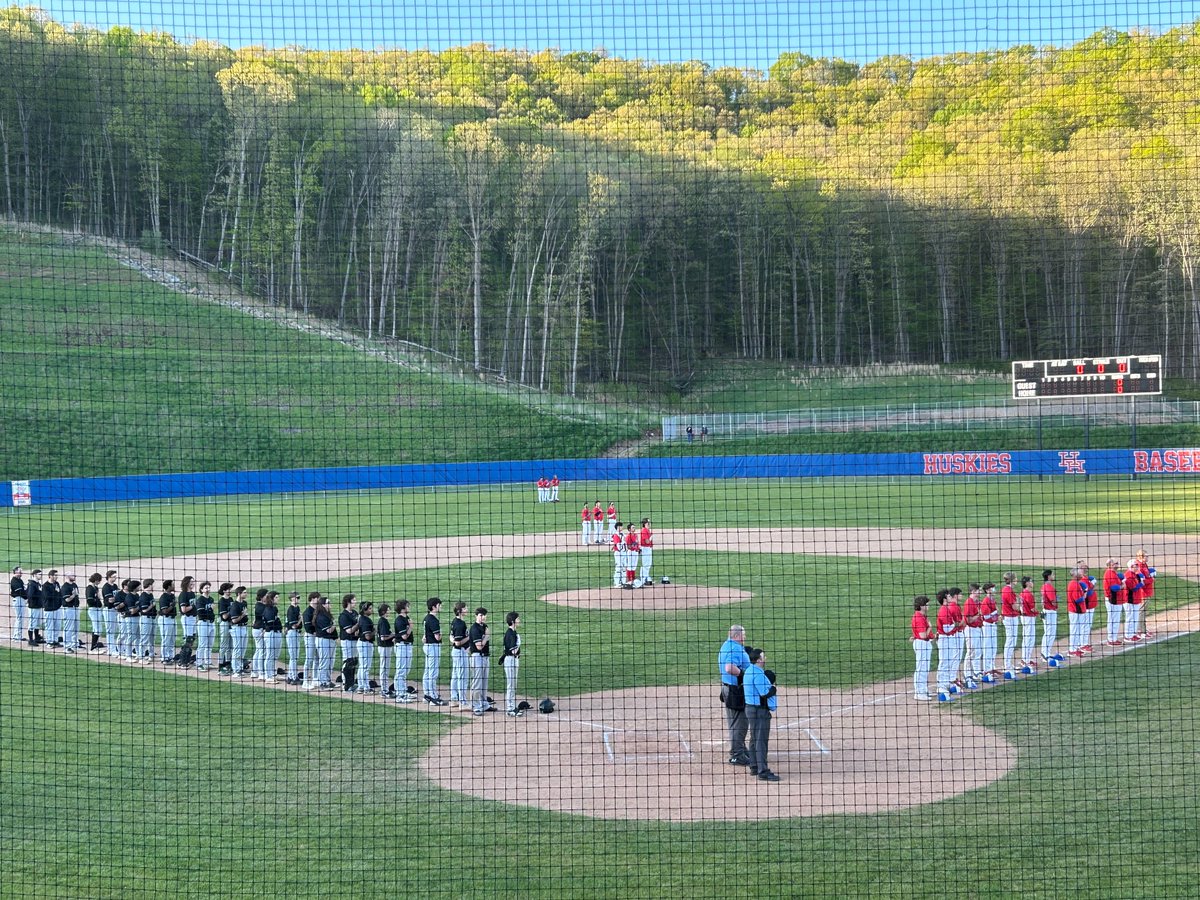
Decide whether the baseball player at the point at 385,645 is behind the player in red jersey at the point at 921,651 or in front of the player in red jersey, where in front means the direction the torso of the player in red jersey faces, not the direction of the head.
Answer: behind

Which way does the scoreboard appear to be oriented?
toward the camera
